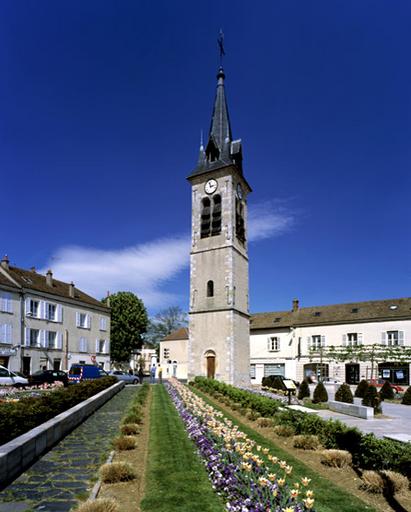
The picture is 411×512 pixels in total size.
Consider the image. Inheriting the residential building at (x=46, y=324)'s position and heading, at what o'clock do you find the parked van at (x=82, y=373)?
The parked van is roughly at 1 o'clock from the residential building.

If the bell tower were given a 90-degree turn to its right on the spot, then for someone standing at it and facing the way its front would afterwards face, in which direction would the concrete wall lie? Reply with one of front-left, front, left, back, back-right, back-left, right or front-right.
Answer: left

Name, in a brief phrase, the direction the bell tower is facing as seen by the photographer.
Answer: facing the viewer

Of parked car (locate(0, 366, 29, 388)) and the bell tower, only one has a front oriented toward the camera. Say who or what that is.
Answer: the bell tower

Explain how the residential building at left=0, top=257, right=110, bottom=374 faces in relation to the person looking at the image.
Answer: facing the viewer and to the right of the viewer

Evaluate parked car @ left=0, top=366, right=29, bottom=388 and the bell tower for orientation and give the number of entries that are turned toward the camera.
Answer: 1

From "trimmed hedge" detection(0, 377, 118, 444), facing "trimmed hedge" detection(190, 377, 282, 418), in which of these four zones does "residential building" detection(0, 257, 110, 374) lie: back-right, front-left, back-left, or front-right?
front-left

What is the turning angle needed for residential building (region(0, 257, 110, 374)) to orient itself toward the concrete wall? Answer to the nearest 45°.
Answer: approximately 45° to its right
